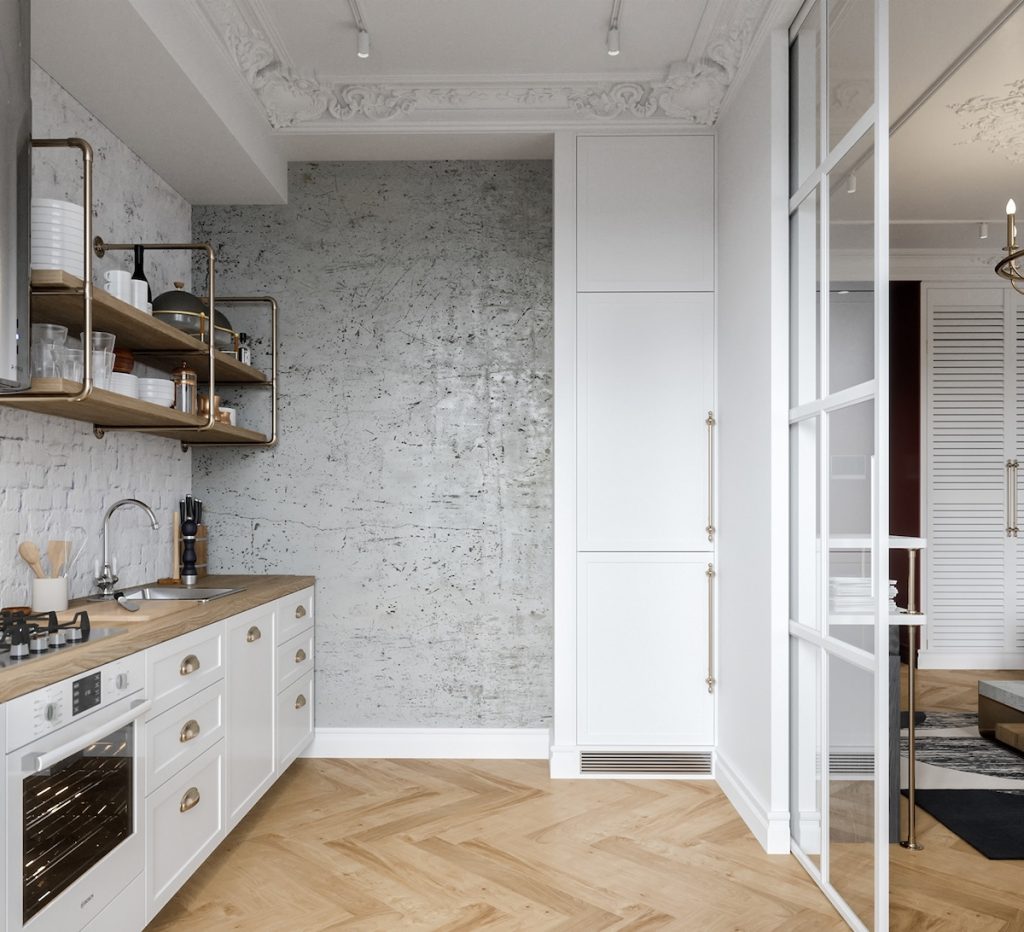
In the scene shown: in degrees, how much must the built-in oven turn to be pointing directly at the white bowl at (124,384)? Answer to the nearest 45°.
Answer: approximately 135° to its left

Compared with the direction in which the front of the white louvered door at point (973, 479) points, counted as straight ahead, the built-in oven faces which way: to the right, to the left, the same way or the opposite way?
to the left

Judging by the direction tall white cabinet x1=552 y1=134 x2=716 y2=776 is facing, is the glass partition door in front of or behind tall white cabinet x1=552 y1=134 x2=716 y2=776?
in front

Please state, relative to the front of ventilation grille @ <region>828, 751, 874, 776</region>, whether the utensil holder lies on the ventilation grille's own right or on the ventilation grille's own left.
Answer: on the ventilation grille's own right

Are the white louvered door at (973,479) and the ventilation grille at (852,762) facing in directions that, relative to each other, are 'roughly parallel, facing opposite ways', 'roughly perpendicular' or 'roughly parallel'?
roughly parallel

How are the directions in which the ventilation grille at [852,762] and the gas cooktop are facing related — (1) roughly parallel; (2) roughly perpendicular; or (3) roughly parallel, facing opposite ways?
roughly perpendicular

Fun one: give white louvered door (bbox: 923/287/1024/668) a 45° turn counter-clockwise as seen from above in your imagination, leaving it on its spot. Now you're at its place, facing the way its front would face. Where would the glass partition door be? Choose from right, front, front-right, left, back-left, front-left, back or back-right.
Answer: front-right

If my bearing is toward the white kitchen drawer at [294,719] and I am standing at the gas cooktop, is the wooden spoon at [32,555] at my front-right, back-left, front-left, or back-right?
front-left

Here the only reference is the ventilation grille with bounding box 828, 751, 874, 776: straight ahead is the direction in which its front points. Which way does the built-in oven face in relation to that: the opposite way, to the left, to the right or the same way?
to the left

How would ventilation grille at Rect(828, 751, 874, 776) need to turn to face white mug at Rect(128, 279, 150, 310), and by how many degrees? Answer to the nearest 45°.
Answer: approximately 90° to its right

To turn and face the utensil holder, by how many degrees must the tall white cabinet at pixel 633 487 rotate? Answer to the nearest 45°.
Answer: approximately 45° to its right

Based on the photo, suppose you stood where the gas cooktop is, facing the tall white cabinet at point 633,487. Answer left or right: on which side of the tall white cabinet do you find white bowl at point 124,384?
left

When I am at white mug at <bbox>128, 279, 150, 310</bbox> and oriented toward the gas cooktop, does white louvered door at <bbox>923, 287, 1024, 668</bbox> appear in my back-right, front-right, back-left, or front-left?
back-left

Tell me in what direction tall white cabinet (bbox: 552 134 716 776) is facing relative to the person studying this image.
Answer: facing the viewer
